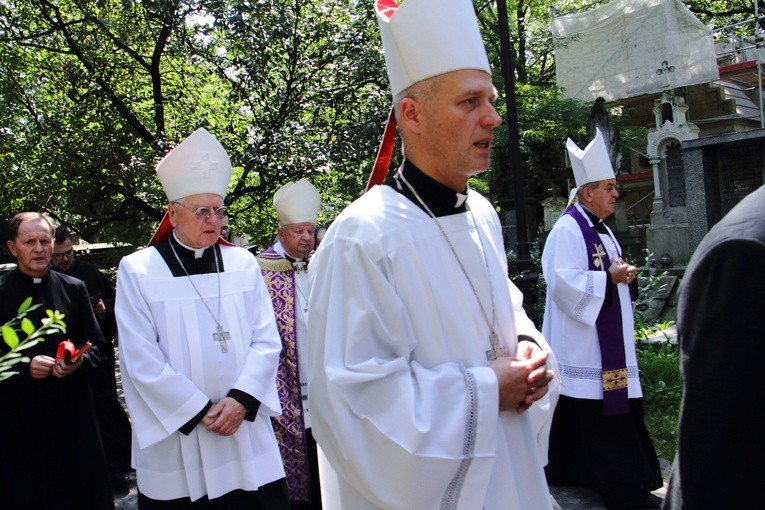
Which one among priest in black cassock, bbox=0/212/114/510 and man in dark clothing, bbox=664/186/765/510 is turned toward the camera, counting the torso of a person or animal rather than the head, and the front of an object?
the priest in black cassock

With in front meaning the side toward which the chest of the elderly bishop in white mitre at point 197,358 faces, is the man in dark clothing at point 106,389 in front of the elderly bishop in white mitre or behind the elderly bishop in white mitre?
behind

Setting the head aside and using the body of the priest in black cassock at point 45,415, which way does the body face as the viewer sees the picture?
toward the camera

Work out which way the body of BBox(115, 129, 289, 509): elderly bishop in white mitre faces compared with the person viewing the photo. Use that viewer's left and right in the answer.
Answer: facing the viewer and to the right of the viewer

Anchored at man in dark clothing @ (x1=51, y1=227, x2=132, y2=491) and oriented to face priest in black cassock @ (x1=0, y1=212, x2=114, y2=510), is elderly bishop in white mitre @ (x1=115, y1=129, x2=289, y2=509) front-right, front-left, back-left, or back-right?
front-left

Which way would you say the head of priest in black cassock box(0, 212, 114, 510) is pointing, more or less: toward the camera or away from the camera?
toward the camera
